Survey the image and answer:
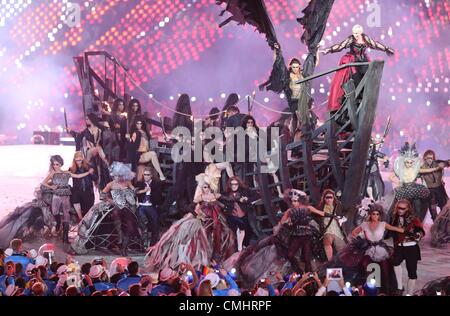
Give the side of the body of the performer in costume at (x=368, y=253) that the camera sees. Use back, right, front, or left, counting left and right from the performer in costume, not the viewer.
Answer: front

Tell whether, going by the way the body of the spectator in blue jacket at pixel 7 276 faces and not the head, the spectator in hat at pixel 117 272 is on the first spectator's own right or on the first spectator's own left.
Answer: on the first spectator's own right

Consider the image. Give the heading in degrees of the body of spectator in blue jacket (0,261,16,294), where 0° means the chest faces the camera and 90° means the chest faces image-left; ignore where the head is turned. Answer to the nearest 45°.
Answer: approximately 180°

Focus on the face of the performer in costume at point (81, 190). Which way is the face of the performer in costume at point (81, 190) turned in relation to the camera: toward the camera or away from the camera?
toward the camera

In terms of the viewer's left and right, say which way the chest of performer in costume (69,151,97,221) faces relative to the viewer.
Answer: facing the viewer

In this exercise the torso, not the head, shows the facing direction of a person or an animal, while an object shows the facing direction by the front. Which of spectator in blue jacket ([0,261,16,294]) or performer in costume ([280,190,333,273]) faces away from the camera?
the spectator in blue jacket

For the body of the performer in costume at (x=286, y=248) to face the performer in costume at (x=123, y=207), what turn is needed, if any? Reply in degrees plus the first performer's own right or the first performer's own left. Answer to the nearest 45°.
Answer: approximately 90° to the first performer's own right

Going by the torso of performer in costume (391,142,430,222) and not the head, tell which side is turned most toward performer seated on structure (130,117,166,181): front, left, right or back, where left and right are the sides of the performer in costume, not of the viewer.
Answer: right

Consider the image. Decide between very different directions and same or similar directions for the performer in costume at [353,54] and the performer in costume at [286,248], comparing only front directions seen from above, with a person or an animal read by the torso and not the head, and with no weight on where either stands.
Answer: same or similar directions
